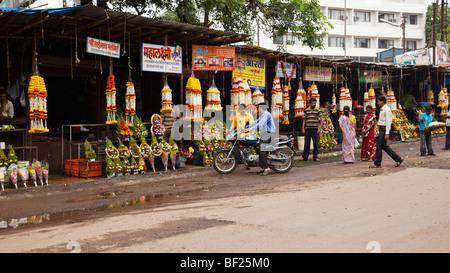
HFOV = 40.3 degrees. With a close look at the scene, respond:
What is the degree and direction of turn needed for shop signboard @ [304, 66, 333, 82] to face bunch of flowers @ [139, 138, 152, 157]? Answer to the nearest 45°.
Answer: approximately 45° to its right

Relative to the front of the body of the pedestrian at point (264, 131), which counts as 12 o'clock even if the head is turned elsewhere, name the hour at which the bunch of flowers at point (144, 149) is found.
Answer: The bunch of flowers is roughly at 12 o'clock from the pedestrian.

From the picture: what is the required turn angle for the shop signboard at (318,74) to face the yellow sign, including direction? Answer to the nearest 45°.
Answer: approximately 45° to its right

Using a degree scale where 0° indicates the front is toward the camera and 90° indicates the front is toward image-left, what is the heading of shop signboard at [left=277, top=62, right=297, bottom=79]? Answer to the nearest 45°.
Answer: approximately 0°

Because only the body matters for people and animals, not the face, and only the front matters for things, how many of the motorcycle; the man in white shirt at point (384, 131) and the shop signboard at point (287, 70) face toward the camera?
1

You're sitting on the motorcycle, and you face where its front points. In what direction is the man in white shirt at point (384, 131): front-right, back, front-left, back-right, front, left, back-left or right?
back

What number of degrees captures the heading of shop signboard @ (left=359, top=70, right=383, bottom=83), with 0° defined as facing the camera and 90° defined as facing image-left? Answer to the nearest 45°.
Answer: approximately 0°

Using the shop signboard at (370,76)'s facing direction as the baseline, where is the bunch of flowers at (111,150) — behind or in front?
in front

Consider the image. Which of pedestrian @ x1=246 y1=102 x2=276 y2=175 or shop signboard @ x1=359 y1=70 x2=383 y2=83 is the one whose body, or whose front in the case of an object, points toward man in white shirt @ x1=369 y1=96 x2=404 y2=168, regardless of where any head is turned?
the shop signboard

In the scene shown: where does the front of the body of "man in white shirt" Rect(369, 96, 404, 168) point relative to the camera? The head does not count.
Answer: to the viewer's left

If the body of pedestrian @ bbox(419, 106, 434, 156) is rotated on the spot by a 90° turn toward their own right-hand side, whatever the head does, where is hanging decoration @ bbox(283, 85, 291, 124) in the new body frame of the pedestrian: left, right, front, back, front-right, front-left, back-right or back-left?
front-right
